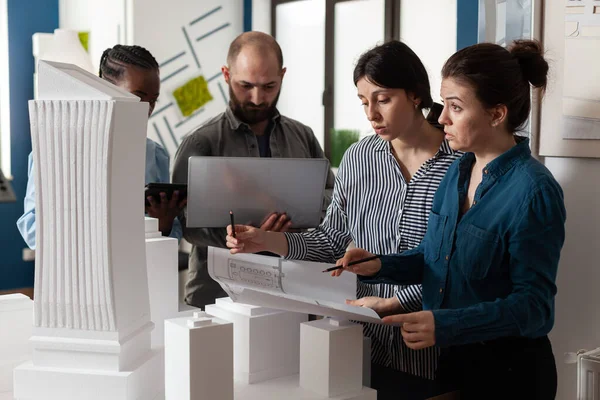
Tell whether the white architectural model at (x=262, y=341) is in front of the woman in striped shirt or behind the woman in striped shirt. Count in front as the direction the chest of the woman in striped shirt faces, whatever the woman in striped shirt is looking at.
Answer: in front

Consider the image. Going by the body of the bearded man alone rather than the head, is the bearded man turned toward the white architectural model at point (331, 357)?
yes

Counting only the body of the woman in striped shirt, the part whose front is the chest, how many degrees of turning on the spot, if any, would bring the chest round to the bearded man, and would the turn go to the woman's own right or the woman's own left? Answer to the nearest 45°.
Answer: approximately 90° to the woman's own right

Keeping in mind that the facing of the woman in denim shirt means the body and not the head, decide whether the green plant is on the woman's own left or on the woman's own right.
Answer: on the woman's own right

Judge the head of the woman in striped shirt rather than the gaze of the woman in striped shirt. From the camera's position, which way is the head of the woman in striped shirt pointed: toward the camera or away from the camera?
toward the camera

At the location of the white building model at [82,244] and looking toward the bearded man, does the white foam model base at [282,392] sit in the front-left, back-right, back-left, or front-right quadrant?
front-right

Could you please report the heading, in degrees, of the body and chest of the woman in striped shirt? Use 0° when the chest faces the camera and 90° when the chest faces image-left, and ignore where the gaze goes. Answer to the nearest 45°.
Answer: approximately 45°

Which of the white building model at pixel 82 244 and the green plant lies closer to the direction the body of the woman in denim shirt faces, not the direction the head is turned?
the white building model

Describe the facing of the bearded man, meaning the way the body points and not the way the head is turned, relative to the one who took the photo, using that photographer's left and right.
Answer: facing the viewer

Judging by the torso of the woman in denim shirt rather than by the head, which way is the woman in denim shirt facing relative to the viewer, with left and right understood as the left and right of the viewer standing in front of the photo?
facing the viewer and to the left of the viewer

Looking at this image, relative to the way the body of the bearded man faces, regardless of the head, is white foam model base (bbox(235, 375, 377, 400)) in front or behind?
in front

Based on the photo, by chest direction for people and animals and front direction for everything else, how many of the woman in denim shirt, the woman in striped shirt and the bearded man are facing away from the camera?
0

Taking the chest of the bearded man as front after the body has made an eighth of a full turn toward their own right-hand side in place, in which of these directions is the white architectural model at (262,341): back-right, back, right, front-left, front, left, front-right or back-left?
front-left

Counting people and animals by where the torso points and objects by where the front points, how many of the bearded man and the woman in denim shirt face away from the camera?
0
